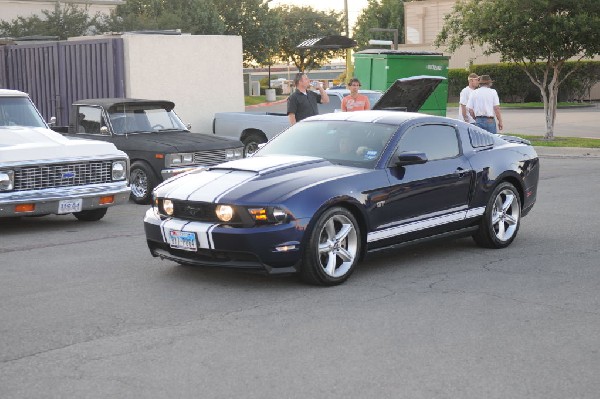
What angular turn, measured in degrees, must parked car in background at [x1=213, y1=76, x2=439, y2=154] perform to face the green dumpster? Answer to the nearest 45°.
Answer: approximately 90° to its left

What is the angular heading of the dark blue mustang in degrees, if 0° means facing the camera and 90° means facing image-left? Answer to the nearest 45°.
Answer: approximately 45°

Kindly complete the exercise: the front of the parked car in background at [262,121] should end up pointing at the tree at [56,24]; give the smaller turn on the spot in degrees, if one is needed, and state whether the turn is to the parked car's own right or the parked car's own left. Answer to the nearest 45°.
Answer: approximately 135° to the parked car's own left

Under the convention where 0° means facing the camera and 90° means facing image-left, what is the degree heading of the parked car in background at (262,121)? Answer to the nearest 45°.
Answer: approximately 270°

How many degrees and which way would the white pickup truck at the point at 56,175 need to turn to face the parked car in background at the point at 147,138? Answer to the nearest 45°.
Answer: approximately 90° to its left

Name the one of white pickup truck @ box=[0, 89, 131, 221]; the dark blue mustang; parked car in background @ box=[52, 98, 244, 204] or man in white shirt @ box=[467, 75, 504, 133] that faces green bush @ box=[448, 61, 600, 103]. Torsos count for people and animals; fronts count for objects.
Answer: the man in white shirt

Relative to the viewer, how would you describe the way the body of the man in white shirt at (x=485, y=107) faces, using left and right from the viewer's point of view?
facing away from the viewer

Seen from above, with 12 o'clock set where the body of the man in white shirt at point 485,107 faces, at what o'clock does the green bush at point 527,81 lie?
The green bush is roughly at 12 o'clock from the man in white shirt.

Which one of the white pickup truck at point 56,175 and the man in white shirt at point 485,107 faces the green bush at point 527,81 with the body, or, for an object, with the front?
the man in white shirt

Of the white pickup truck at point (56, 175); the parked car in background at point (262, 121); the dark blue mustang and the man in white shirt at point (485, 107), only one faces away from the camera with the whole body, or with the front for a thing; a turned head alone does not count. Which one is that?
the man in white shirt
